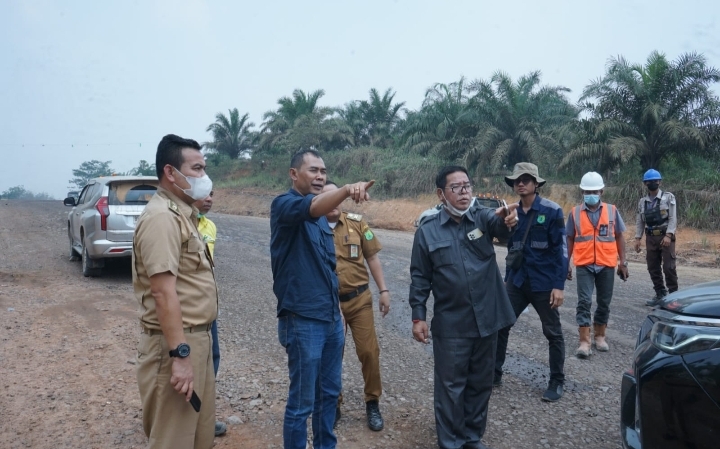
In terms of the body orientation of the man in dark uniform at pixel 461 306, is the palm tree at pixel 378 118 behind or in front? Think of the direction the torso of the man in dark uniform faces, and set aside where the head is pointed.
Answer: behind

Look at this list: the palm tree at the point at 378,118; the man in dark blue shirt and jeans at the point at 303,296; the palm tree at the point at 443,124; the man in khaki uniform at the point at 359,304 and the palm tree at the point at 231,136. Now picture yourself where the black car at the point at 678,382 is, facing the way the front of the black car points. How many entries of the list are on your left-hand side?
0

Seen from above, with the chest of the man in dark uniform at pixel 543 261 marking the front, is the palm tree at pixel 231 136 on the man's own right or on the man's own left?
on the man's own right

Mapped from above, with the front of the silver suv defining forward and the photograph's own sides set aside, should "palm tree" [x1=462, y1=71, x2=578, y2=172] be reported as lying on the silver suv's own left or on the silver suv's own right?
on the silver suv's own right

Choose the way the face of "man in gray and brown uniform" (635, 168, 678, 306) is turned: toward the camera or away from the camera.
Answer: toward the camera

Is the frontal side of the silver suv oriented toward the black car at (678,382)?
no

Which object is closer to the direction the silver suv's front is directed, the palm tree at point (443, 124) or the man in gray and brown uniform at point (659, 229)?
the palm tree

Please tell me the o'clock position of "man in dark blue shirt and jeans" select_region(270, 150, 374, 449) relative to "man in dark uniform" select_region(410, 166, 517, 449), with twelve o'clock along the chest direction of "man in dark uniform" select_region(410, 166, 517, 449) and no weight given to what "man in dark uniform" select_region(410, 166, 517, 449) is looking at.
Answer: "man in dark blue shirt and jeans" select_region(270, 150, 374, 449) is roughly at 3 o'clock from "man in dark uniform" select_region(410, 166, 517, 449).

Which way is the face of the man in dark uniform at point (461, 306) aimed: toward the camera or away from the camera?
toward the camera

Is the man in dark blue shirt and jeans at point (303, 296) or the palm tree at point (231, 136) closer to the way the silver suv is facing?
the palm tree

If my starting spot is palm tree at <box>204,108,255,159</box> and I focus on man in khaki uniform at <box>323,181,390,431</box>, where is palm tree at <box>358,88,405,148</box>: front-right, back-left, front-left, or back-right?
front-left

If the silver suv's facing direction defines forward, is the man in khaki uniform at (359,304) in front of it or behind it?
behind

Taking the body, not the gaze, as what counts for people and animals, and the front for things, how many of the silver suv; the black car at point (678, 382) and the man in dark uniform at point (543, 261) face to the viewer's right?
0

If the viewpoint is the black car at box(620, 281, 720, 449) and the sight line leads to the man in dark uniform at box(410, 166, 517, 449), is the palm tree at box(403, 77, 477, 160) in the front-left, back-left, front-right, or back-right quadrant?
front-right

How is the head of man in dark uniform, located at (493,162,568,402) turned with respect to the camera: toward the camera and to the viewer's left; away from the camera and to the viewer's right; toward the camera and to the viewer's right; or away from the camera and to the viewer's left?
toward the camera and to the viewer's left

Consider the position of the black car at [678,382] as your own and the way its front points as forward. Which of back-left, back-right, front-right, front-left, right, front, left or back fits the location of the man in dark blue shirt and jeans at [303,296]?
front-right

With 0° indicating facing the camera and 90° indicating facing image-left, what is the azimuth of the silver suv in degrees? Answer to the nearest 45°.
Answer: approximately 135°

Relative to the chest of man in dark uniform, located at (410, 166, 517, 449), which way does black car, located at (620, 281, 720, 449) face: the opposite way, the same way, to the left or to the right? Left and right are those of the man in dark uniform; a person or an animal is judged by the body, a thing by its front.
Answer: to the right
